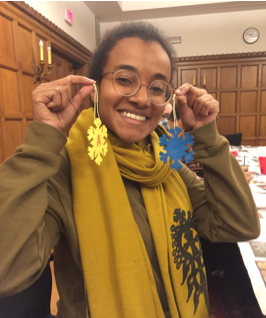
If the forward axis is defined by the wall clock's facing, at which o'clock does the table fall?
The table is roughly at 12 o'clock from the wall clock.

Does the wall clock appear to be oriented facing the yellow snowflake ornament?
yes

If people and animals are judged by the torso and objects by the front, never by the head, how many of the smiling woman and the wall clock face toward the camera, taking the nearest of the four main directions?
2

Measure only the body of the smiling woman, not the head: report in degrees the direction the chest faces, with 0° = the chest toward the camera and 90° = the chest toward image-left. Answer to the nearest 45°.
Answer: approximately 0°

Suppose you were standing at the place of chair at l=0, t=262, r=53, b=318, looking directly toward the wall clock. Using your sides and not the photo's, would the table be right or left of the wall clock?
right

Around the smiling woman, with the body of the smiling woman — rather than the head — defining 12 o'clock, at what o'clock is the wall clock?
The wall clock is roughly at 7 o'clock from the smiling woman.

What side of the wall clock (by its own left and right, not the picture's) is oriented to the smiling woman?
front

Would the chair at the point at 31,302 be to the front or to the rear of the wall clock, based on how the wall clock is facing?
to the front

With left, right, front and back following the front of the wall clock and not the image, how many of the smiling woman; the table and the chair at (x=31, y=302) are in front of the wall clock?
3
